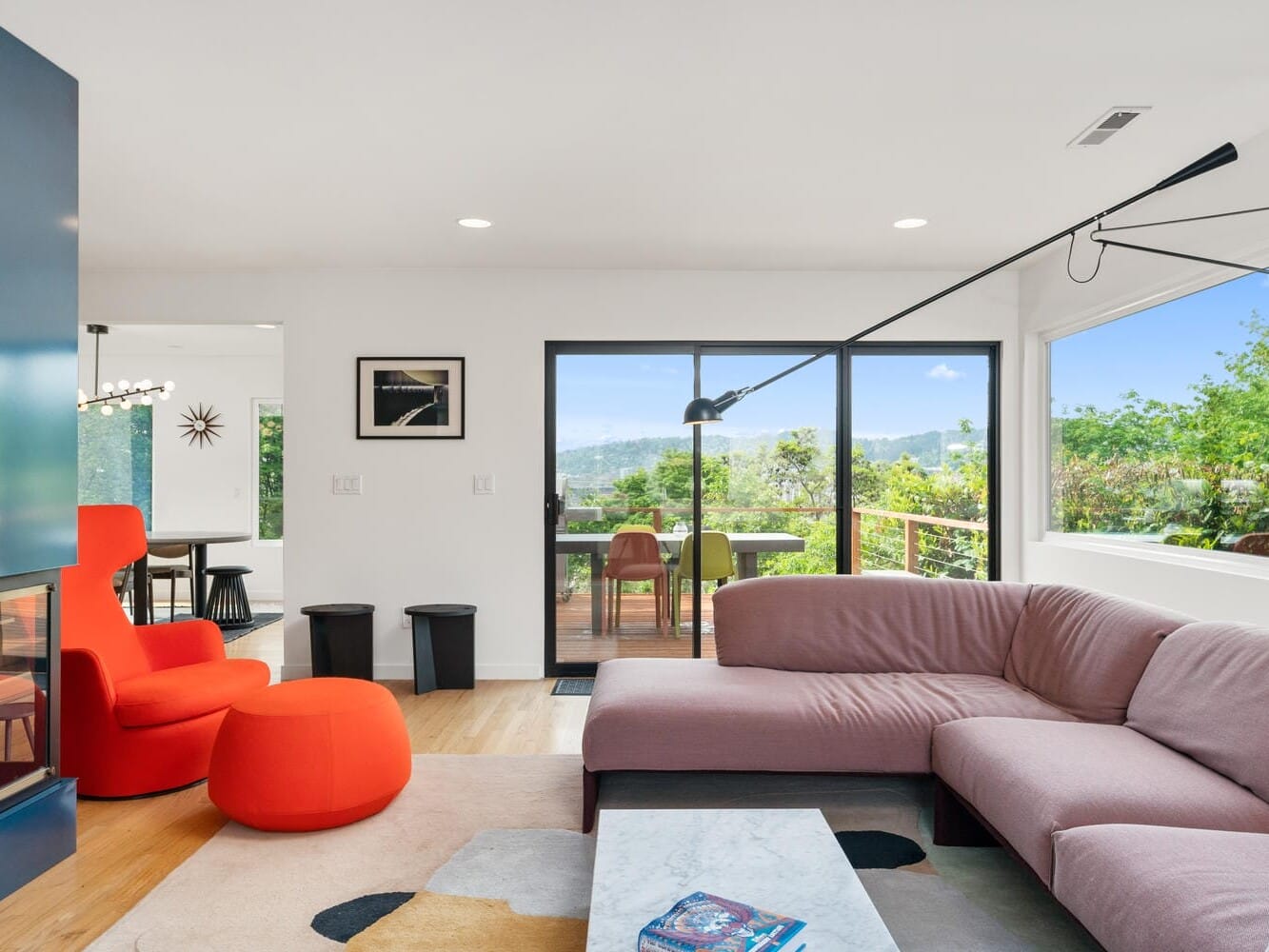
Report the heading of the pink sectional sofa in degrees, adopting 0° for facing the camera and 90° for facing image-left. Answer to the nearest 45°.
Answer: approximately 45°

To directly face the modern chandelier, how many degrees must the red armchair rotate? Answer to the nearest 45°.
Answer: approximately 135° to its left

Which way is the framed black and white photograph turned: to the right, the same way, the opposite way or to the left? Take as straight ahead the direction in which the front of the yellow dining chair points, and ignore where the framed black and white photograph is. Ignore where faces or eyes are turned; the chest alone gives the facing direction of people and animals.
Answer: the opposite way

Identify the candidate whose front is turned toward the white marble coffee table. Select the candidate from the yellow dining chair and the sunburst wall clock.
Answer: the sunburst wall clock

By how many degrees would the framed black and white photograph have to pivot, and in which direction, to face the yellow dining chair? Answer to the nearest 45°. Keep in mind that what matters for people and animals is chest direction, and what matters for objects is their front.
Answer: approximately 90° to its left

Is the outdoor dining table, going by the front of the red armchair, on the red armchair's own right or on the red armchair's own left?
on the red armchair's own left

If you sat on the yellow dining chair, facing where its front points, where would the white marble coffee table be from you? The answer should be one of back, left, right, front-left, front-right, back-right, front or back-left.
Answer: back

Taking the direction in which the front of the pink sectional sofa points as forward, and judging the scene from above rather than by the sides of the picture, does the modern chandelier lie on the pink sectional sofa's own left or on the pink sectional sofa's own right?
on the pink sectional sofa's own right

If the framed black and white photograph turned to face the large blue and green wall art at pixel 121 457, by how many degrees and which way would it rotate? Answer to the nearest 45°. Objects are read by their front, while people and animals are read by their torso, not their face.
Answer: approximately 135° to its right

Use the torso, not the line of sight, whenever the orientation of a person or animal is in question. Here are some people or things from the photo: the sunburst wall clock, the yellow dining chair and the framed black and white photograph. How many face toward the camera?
2

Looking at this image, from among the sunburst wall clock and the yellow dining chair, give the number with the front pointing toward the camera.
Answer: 1

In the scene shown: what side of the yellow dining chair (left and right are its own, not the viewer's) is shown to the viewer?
back

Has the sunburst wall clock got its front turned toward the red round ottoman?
yes

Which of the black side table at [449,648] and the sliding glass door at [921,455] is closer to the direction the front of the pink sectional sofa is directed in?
the black side table

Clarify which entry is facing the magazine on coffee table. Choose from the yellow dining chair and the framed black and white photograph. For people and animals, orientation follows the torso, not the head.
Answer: the framed black and white photograph
